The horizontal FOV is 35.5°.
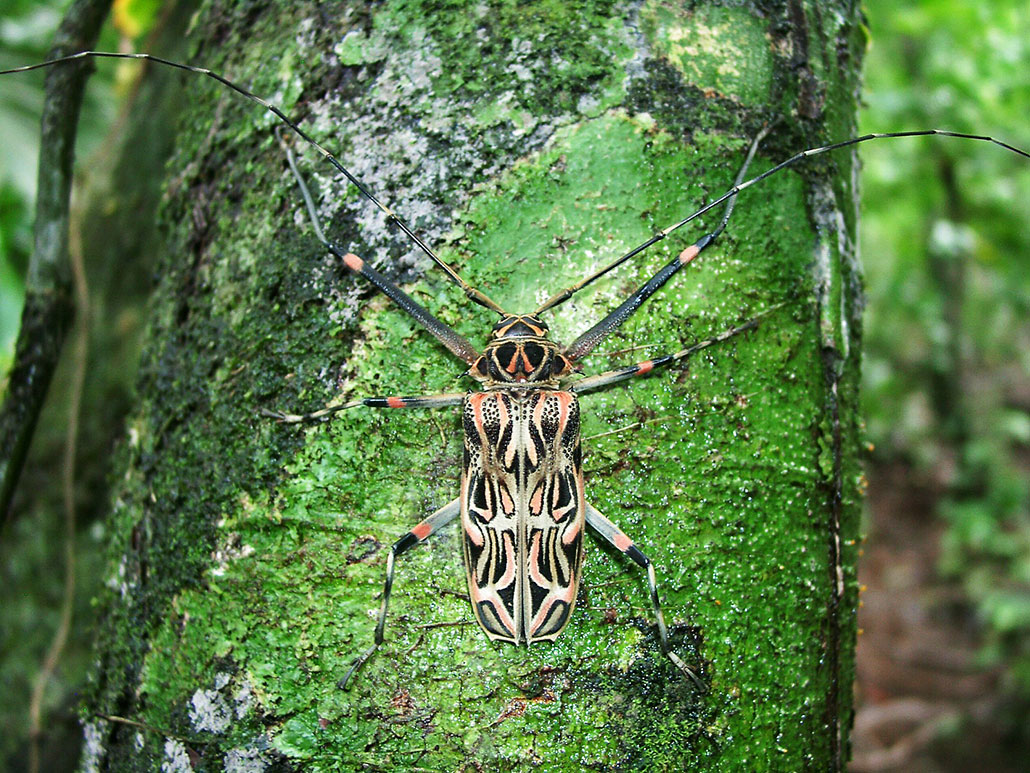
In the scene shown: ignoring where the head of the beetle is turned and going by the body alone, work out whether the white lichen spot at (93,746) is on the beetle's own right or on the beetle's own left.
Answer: on the beetle's own left

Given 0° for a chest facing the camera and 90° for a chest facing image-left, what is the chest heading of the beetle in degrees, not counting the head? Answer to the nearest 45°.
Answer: approximately 180°
